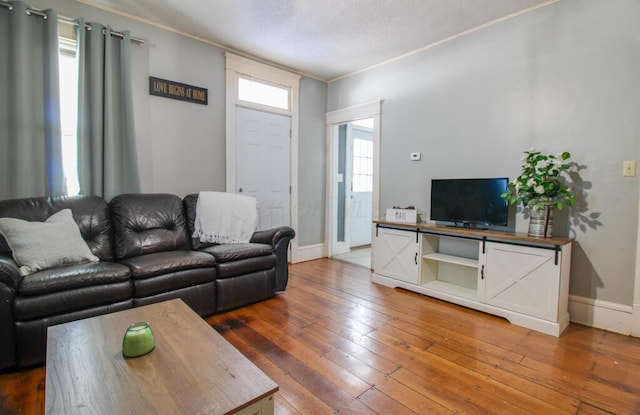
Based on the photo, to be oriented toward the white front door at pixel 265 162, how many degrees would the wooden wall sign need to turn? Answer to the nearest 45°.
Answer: approximately 45° to its left

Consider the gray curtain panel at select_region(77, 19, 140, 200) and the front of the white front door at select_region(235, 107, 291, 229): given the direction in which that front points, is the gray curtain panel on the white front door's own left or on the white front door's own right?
on the white front door's own right

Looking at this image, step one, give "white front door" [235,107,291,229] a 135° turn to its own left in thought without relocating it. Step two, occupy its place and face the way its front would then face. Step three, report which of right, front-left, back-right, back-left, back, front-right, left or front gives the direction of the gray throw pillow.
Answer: back-left

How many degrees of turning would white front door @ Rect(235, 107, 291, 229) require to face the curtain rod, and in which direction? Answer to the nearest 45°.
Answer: approximately 90° to its right

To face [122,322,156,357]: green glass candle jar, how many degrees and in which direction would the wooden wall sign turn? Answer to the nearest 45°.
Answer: approximately 45° to its right

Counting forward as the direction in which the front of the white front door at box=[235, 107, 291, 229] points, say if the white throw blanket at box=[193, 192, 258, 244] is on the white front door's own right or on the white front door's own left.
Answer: on the white front door's own right

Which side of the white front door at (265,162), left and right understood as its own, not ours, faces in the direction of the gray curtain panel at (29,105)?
right

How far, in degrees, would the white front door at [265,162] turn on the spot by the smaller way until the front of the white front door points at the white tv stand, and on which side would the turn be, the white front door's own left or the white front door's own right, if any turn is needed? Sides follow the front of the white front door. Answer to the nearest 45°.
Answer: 0° — it already faces it
